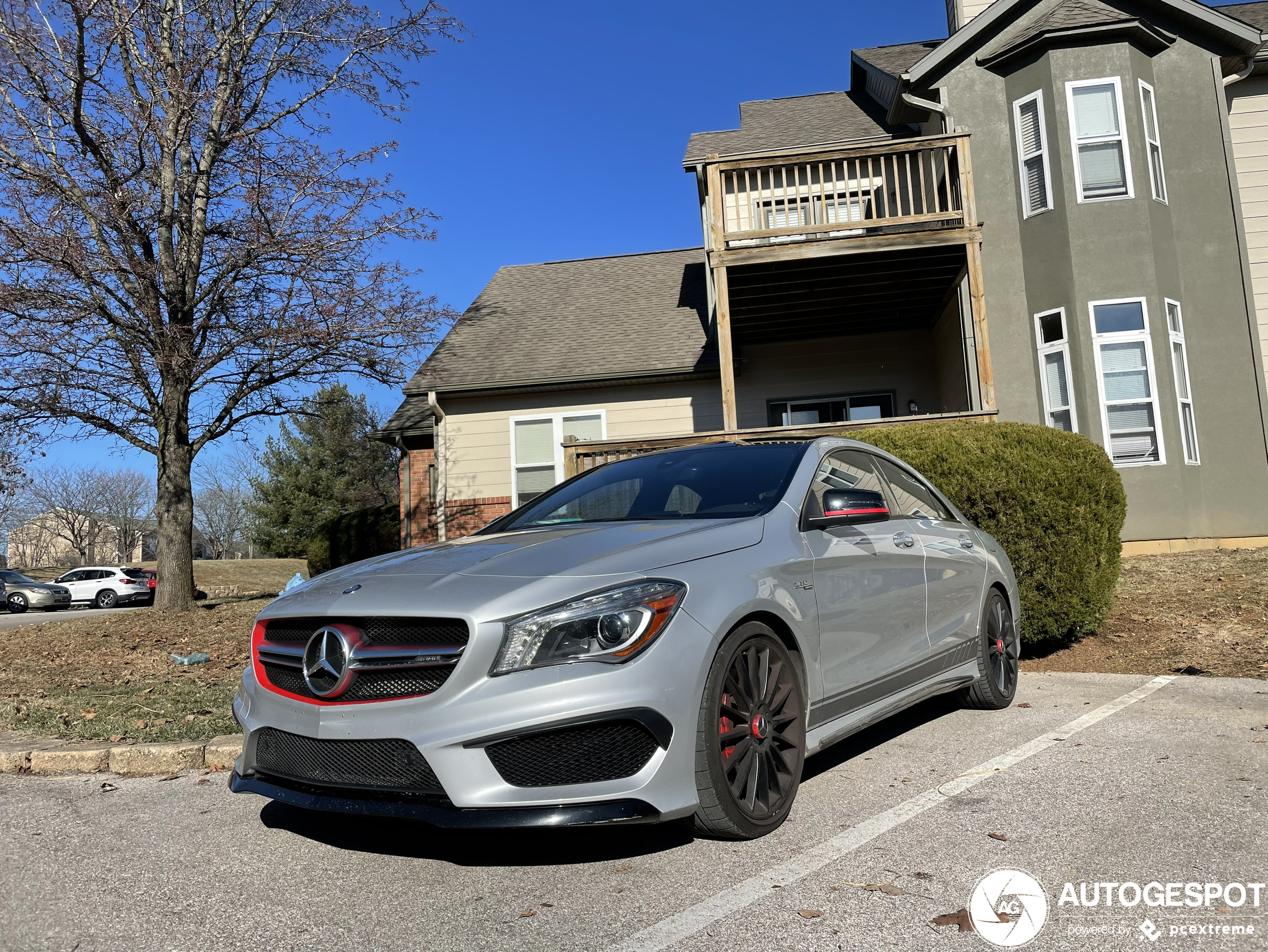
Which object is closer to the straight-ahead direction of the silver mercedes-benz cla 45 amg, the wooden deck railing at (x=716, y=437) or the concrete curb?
the concrete curb

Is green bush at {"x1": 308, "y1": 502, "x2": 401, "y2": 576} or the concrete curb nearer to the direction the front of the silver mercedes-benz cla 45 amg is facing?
the concrete curb

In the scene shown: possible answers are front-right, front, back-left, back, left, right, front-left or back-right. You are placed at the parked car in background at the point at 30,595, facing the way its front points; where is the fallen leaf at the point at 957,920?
front-right

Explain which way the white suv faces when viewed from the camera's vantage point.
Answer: facing away from the viewer and to the left of the viewer

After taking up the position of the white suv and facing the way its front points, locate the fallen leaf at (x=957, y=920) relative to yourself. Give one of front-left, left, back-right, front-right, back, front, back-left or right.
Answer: back-left

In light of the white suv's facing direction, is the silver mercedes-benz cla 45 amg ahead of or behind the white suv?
behind

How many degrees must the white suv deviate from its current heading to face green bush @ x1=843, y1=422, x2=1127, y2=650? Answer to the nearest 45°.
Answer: approximately 135° to its left

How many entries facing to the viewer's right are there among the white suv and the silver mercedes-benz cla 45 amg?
0

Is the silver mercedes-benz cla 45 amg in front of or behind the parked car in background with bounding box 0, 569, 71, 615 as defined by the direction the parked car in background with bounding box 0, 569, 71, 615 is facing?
in front

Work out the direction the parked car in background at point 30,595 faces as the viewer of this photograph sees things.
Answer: facing the viewer and to the right of the viewer

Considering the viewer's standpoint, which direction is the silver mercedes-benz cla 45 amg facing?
facing the viewer and to the left of the viewer

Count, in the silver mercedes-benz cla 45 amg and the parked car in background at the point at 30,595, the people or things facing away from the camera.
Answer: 0

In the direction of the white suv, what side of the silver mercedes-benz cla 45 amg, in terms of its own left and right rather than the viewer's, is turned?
right

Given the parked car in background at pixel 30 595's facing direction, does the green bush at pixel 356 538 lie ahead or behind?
ahead
